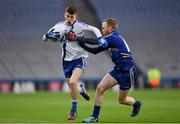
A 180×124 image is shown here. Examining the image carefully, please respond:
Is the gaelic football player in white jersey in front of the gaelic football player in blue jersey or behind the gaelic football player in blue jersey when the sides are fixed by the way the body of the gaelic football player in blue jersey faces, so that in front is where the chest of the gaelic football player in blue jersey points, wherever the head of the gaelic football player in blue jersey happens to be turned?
in front

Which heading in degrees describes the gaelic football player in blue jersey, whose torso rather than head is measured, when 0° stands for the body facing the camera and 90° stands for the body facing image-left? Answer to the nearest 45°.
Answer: approximately 90°
